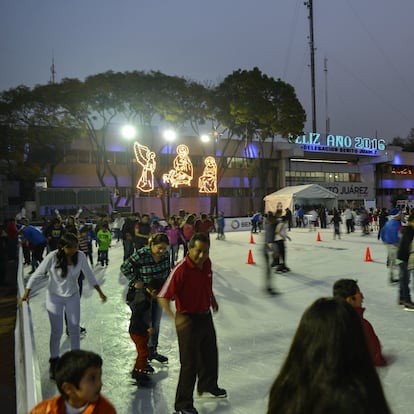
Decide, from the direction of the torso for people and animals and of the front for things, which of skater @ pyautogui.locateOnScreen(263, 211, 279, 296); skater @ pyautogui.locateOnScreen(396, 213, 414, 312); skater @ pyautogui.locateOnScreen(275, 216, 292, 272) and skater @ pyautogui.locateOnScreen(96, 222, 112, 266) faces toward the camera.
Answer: skater @ pyautogui.locateOnScreen(96, 222, 112, 266)

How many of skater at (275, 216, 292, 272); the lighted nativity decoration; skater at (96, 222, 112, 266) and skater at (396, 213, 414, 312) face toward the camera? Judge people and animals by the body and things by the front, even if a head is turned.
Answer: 2

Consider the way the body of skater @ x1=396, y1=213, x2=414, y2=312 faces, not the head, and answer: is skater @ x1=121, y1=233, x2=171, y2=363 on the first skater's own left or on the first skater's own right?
on the first skater's own right

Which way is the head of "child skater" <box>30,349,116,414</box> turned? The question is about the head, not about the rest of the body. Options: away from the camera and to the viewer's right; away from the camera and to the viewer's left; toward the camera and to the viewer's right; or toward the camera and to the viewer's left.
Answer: toward the camera and to the viewer's right

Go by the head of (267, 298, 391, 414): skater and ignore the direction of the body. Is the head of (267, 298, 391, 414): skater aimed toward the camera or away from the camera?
away from the camera

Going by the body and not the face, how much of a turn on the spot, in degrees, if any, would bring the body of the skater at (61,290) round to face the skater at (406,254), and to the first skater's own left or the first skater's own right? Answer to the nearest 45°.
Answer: approximately 90° to the first skater's own left
